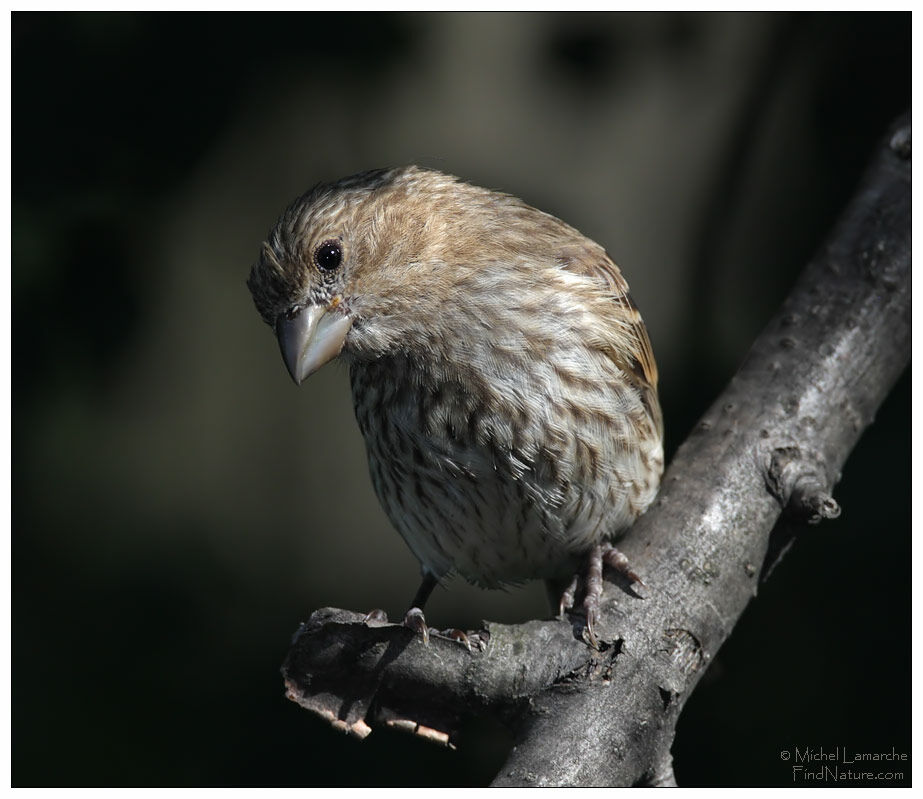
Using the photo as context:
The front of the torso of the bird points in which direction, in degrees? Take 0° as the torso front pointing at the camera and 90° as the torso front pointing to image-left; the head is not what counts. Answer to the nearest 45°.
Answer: approximately 45°
